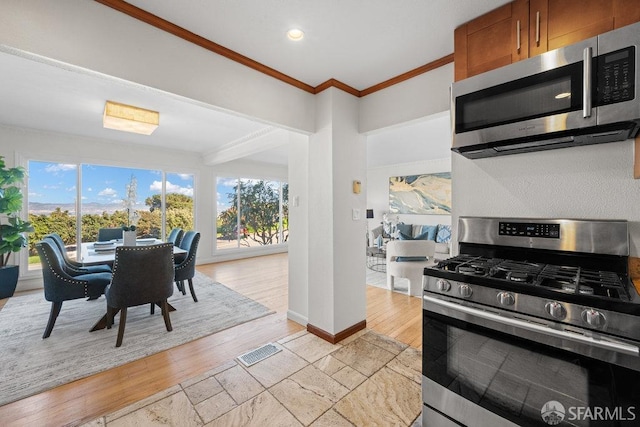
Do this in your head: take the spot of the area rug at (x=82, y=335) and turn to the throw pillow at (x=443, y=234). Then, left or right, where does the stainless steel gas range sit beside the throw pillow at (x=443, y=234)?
right

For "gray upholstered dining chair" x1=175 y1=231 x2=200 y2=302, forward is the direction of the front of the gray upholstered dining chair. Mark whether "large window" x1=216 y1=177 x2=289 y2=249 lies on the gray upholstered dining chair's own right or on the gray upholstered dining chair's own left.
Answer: on the gray upholstered dining chair's own right

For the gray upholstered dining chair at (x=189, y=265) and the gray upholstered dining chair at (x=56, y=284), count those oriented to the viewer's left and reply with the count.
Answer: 1

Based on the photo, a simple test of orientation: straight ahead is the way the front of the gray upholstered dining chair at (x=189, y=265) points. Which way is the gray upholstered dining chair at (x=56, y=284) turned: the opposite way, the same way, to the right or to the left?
the opposite way

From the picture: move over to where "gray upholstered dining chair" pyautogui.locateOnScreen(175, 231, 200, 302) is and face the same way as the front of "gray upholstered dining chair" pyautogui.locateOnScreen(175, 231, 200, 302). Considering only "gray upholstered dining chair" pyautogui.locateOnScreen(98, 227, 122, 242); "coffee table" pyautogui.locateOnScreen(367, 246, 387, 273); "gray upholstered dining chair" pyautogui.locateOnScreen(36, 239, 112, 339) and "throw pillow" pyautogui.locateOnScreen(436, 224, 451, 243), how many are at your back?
2

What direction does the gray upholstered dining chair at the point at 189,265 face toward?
to the viewer's left

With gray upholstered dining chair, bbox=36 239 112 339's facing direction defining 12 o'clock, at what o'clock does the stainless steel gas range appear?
The stainless steel gas range is roughly at 2 o'clock from the gray upholstered dining chair.

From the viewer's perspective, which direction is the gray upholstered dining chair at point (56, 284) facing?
to the viewer's right
